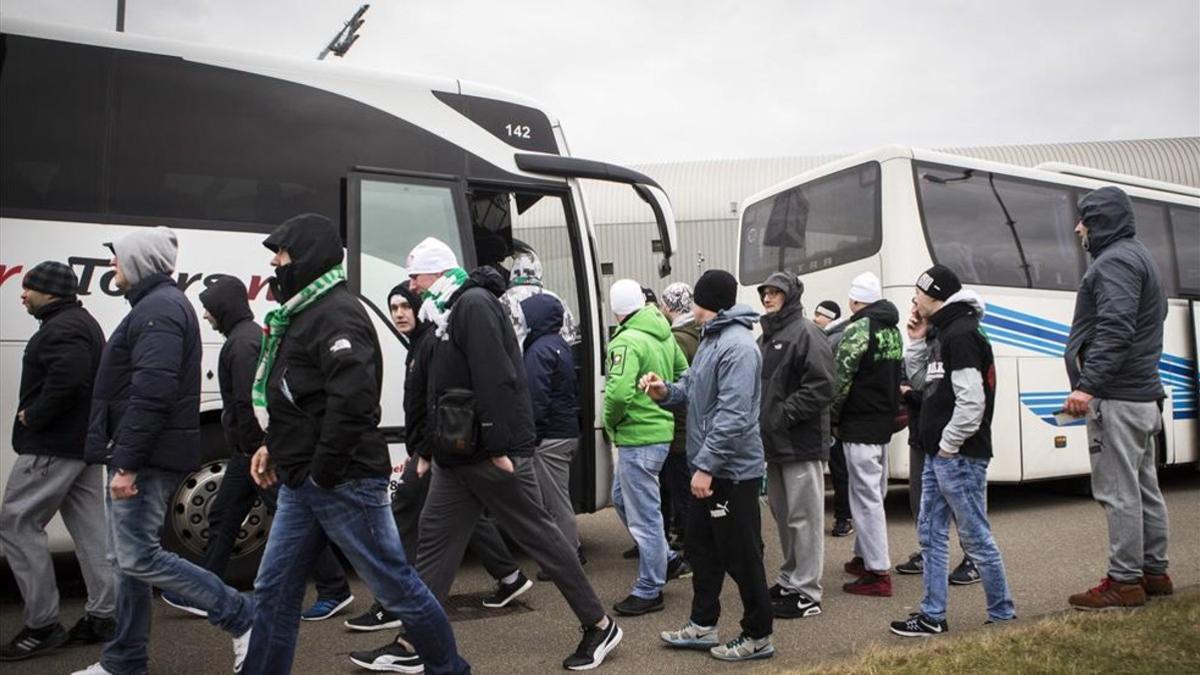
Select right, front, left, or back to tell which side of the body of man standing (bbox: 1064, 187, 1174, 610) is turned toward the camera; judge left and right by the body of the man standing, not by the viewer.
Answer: left

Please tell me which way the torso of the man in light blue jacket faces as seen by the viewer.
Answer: to the viewer's left

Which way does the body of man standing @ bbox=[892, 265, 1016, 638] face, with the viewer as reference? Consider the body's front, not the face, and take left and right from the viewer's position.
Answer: facing to the left of the viewer

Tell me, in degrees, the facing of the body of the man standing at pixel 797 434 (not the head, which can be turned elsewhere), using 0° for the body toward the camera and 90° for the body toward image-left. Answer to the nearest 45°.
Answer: approximately 45°

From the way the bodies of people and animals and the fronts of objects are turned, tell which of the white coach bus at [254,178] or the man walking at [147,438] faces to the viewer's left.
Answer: the man walking

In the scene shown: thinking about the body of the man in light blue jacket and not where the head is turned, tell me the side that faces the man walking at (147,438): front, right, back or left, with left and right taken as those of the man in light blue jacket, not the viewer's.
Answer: front

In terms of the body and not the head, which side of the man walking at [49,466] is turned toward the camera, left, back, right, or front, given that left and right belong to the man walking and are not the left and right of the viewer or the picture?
left

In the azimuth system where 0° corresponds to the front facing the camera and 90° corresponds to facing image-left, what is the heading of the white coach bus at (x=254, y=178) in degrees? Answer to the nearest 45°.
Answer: approximately 225°

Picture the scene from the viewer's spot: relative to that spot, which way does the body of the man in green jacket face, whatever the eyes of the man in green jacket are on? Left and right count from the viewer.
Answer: facing away from the viewer and to the left of the viewer

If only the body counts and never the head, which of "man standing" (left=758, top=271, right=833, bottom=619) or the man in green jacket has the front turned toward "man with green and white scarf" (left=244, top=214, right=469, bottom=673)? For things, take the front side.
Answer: the man standing

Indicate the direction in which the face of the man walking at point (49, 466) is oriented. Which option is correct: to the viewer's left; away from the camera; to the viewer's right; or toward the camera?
to the viewer's left

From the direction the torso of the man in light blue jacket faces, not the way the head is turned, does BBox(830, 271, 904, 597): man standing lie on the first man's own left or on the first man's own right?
on the first man's own right

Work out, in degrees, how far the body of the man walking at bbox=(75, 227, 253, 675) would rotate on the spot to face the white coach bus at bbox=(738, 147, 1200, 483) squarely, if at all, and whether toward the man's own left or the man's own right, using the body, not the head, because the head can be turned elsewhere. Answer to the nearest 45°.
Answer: approximately 180°

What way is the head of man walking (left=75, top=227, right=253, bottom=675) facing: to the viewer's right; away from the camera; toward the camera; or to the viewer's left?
to the viewer's left

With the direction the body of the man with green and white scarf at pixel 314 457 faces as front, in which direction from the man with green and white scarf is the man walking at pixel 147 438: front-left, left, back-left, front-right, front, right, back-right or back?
front-right
